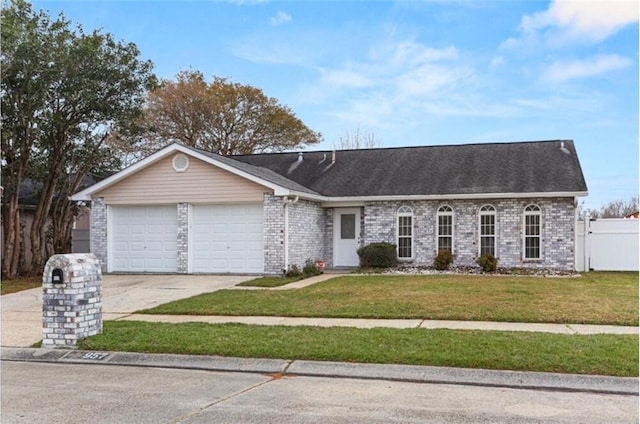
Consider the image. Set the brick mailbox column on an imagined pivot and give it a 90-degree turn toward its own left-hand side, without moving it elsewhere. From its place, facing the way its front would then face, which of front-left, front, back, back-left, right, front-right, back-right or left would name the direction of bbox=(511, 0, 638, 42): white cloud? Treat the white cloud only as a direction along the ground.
front-left

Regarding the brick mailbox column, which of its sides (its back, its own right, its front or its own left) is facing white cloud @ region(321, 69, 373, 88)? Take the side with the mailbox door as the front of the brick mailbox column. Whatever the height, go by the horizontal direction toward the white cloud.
back

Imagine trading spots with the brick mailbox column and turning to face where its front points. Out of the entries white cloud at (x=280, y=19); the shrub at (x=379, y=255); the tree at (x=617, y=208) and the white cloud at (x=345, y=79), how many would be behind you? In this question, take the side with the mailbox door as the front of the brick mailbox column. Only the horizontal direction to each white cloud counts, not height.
4

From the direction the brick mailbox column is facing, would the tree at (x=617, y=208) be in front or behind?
behind

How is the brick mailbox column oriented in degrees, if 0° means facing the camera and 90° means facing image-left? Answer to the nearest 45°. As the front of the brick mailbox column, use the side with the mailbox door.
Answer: approximately 45°

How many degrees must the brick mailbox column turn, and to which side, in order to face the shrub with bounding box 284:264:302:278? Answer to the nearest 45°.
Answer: approximately 180°

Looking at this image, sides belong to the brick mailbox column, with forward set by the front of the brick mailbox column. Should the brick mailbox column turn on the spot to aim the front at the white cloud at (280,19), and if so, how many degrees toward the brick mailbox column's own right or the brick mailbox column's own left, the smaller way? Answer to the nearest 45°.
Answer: approximately 180°

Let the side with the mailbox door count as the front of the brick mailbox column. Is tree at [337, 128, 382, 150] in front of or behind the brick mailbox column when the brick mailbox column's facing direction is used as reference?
behind

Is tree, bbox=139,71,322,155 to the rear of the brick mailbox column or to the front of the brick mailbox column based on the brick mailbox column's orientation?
to the rear

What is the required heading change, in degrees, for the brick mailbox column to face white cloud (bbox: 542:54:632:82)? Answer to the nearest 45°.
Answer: approximately 135° to its left

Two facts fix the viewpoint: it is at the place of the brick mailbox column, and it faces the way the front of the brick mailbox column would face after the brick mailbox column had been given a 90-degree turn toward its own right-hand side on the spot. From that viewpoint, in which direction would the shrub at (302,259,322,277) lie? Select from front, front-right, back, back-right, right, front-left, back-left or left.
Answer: right

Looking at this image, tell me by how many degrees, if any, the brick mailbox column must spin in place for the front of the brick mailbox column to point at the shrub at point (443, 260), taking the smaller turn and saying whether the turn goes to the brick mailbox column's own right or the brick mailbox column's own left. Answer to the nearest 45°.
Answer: approximately 180°
